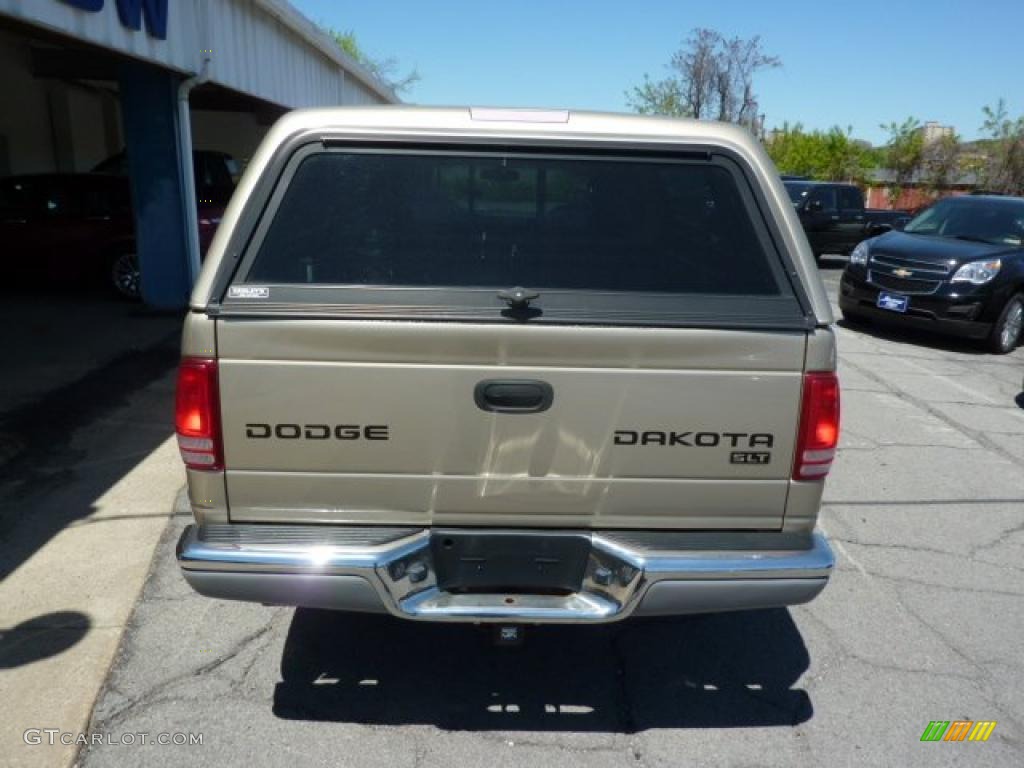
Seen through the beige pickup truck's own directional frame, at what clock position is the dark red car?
The dark red car is roughly at 11 o'clock from the beige pickup truck.

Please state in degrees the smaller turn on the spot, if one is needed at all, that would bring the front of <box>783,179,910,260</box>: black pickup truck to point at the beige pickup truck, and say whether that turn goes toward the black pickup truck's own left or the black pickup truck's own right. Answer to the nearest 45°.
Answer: approximately 45° to the black pickup truck's own left

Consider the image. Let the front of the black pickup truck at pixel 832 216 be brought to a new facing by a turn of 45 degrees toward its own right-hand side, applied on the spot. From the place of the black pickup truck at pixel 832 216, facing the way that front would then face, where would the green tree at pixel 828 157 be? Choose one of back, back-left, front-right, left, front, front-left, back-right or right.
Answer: right

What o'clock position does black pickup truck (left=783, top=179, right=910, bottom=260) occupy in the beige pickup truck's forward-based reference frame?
The black pickup truck is roughly at 1 o'clock from the beige pickup truck.

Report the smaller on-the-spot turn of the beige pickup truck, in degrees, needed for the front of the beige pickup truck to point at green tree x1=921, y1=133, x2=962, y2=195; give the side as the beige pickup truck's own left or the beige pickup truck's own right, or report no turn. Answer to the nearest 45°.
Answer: approximately 45° to the beige pickup truck's own right

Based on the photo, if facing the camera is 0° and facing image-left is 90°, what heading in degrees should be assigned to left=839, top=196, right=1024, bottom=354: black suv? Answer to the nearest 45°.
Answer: approximately 45°

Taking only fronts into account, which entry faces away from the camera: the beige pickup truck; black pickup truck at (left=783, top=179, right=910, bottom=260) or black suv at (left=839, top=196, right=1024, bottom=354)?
the beige pickup truck

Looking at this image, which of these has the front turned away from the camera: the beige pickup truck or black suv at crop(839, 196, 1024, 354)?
the beige pickup truck

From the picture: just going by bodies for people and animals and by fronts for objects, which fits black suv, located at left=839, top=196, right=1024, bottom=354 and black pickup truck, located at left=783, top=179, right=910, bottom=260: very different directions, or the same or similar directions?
same or similar directions

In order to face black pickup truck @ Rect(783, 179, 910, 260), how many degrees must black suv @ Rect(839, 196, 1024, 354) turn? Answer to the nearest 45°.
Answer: approximately 135° to its right

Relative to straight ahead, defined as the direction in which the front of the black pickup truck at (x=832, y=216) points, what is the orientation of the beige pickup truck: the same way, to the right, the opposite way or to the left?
to the right

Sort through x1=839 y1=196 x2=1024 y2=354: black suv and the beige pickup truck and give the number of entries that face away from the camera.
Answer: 1

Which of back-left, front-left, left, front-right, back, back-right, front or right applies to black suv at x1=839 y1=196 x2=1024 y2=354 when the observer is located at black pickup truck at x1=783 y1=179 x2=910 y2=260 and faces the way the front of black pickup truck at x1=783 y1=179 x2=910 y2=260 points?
front-left

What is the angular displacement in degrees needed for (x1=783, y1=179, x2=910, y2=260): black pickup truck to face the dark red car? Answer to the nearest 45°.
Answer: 0° — it already faces it

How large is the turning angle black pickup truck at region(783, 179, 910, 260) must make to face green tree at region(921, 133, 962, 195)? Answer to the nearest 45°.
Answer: approximately 135° to its right

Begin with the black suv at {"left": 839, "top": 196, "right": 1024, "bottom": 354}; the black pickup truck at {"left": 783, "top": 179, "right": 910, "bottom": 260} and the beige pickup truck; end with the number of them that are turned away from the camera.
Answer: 1

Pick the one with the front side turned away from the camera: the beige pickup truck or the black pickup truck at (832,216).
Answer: the beige pickup truck

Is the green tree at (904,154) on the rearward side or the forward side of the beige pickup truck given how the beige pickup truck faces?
on the forward side

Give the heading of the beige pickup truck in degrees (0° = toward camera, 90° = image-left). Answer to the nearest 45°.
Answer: approximately 180°

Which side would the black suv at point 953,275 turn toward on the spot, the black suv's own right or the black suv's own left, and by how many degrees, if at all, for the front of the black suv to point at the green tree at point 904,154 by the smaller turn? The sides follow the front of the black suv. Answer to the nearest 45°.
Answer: approximately 135° to the black suv's own right
